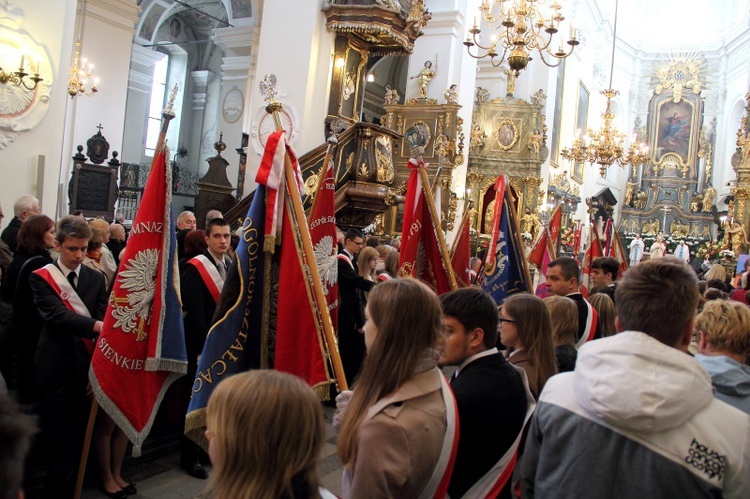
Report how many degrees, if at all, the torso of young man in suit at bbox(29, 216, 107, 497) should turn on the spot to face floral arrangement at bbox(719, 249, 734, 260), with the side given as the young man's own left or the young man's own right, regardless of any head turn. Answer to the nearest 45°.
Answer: approximately 90° to the young man's own left

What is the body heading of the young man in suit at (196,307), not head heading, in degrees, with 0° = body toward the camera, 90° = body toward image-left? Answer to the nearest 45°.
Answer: approximately 315°

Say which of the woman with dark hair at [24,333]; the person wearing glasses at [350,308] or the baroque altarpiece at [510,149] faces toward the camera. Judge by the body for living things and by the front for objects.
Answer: the baroque altarpiece

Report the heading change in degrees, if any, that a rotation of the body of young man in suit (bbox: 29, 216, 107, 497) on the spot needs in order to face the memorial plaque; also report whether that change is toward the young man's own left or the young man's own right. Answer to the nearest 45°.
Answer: approximately 135° to the young man's own left

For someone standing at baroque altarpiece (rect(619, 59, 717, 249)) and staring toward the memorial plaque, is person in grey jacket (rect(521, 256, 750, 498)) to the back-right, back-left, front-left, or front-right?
front-left

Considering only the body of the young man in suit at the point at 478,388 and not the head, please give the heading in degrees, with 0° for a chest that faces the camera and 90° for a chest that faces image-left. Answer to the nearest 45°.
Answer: approximately 90°

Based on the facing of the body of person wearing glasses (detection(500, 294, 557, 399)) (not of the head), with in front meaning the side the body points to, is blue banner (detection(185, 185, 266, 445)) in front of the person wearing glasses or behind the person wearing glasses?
in front

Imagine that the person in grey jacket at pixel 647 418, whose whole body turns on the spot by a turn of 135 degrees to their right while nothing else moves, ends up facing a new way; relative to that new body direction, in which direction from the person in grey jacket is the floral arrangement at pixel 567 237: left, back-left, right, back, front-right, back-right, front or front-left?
back-left

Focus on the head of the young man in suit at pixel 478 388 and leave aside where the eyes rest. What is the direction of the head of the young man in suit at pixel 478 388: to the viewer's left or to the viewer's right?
to the viewer's left

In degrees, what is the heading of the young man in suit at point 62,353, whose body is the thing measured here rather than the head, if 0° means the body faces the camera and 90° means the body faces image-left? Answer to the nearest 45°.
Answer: approximately 315°
